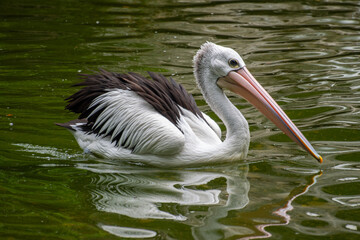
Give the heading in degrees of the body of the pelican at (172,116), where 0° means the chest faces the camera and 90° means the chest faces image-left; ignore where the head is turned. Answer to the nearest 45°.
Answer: approximately 270°
